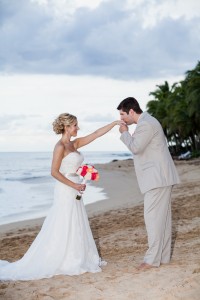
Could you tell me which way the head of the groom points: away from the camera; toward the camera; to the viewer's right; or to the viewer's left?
to the viewer's left

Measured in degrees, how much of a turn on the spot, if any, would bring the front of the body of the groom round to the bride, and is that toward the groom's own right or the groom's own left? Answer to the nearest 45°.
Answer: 0° — they already face them

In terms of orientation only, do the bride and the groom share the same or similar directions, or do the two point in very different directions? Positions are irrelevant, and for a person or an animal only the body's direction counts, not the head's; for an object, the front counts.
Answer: very different directions

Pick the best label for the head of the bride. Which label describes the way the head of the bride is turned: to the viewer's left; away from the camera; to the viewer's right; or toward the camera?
to the viewer's right

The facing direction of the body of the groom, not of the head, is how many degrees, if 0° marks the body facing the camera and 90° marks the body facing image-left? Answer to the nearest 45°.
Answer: approximately 90°

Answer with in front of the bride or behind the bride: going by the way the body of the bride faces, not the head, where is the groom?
in front

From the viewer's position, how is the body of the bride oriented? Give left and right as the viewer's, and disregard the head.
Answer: facing to the right of the viewer

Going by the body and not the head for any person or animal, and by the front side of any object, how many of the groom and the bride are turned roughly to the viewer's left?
1
